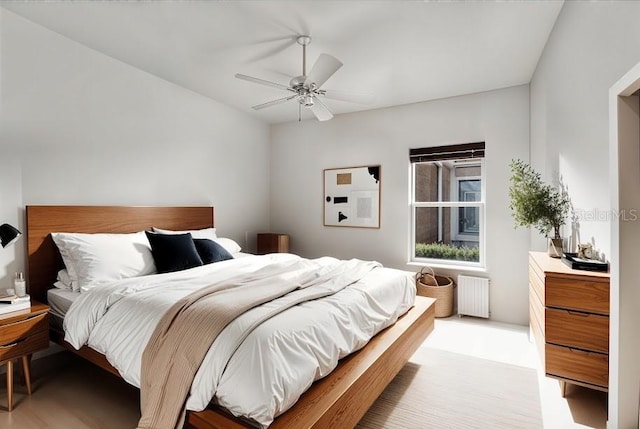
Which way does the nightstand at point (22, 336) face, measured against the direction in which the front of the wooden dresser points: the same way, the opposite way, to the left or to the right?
the opposite way

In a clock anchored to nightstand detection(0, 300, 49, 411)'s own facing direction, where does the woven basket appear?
The woven basket is roughly at 11 o'clock from the nightstand.

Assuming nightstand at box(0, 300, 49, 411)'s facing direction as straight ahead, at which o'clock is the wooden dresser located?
The wooden dresser is roughly at 12 o'clock from the nightstand.

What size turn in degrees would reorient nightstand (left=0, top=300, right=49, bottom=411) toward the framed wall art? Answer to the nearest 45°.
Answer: approximately 45° to its left

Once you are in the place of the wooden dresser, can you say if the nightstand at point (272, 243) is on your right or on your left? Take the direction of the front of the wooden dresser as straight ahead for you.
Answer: on your right

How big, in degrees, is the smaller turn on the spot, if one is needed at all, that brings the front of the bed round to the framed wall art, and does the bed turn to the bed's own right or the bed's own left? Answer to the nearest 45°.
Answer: approximately 90° to the bed's own left

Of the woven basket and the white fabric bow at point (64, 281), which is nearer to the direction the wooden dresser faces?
the white fabric bow

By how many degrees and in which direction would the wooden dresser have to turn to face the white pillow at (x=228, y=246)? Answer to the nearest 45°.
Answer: approximately 45° to its right

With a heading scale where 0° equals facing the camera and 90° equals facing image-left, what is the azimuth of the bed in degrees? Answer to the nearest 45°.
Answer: approximately 315°
